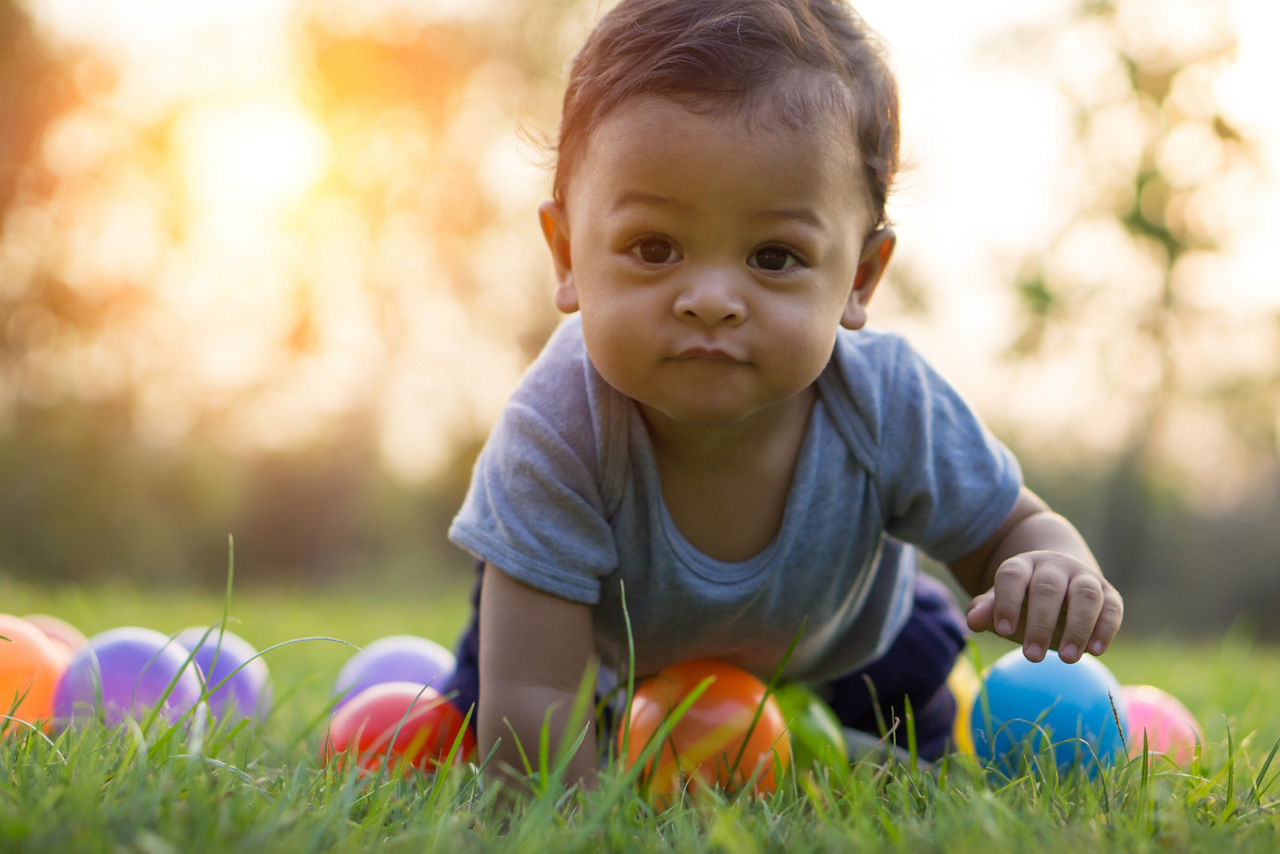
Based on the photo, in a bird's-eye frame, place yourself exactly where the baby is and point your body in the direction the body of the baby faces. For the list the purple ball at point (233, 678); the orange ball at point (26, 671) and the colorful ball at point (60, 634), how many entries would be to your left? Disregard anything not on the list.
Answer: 0

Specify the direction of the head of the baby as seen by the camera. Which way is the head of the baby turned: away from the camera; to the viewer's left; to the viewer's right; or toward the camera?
toward the camera

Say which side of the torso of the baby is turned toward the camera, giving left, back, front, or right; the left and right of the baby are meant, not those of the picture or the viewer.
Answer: front

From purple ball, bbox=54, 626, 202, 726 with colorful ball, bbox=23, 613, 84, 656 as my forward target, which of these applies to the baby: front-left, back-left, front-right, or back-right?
back-right

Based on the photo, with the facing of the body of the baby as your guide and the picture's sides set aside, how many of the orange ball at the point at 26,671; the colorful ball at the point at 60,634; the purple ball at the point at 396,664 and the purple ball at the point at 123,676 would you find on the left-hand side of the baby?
0

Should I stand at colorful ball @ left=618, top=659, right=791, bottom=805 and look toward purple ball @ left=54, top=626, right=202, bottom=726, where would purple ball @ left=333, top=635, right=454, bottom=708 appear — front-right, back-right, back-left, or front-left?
front-right

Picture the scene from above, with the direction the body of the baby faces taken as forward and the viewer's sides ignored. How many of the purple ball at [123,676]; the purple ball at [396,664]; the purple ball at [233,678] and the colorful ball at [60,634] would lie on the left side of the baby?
0

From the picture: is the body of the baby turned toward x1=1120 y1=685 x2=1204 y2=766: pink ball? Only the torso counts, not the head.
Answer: no

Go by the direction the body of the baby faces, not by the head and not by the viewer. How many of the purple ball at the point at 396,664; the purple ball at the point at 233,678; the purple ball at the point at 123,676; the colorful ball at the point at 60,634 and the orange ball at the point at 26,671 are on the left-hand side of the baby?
0

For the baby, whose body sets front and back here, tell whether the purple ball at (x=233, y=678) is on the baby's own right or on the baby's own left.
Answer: on the baby's own right

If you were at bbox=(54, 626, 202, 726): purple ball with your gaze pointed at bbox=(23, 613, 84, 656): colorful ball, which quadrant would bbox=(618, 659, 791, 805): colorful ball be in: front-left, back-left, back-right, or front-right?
back-right

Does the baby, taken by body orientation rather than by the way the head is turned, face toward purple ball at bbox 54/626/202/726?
no
